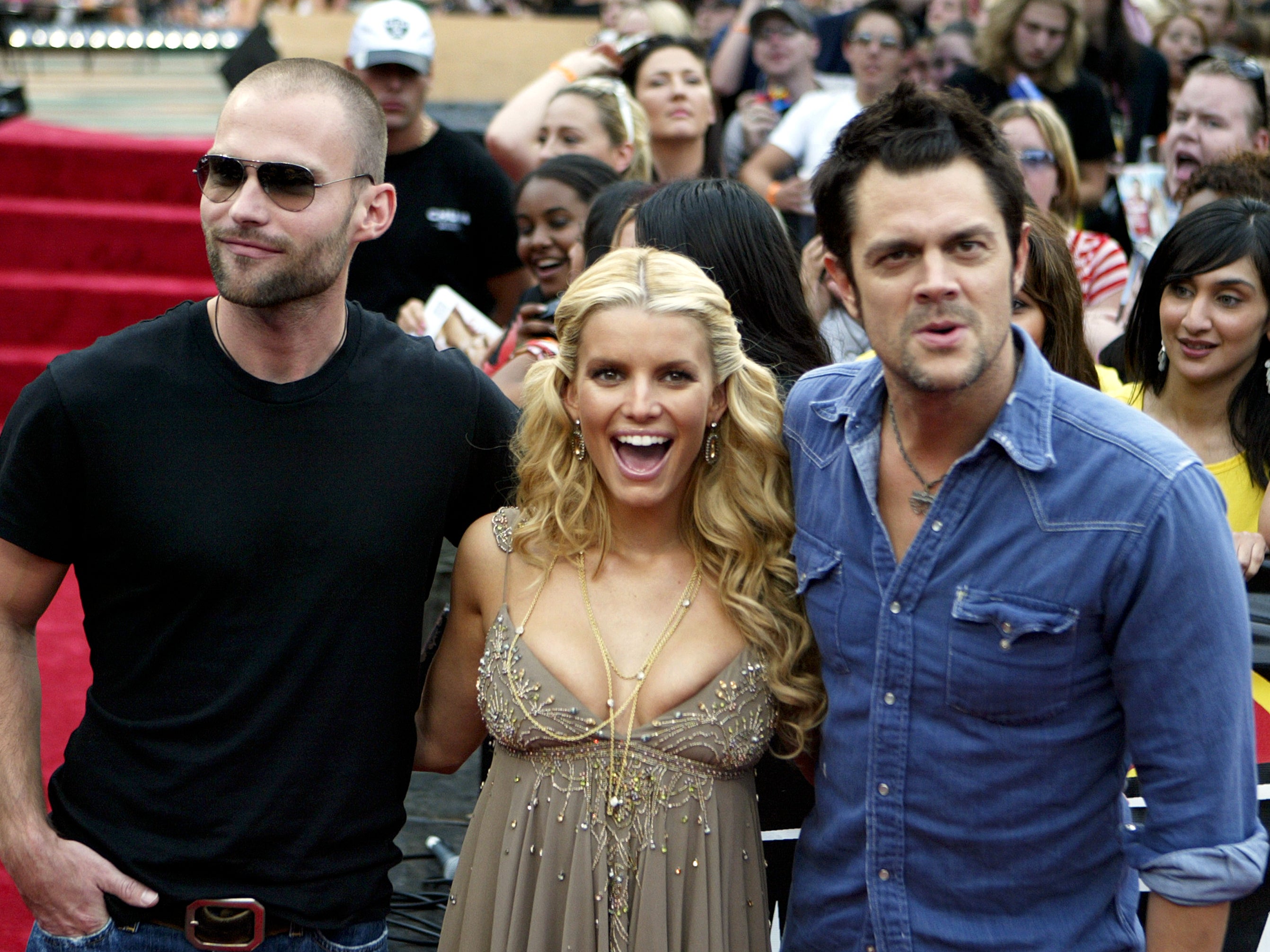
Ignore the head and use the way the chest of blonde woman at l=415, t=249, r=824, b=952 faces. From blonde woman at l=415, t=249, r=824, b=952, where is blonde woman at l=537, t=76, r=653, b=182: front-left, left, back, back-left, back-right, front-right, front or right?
back

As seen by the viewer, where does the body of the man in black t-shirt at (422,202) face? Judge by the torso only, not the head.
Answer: toward the camera

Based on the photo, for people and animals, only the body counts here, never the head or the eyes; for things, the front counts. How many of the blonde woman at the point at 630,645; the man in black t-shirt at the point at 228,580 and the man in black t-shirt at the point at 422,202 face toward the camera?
3

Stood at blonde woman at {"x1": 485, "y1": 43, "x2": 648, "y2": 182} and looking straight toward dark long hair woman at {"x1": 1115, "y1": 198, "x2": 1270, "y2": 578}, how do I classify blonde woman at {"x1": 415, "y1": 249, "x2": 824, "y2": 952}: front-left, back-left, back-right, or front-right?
front-right

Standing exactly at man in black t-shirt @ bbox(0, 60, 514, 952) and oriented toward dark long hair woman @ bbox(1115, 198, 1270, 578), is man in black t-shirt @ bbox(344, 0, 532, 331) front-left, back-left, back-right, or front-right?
front-left

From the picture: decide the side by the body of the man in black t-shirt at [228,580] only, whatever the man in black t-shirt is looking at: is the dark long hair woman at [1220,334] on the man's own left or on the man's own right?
on the man's own left

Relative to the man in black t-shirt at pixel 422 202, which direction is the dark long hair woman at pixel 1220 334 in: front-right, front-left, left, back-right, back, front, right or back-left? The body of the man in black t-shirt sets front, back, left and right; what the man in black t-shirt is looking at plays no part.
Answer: front-left

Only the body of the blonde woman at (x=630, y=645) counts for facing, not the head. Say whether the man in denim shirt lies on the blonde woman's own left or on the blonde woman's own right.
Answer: on the blonde woman's own left

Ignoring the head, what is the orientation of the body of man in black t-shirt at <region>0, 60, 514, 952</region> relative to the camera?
toward the camera

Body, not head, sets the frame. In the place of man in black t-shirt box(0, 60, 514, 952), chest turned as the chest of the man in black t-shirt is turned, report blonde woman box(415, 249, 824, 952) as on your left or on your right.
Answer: on your left

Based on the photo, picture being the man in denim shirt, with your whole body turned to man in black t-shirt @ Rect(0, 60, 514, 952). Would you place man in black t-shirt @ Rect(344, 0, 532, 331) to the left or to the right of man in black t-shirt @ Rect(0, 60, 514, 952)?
right

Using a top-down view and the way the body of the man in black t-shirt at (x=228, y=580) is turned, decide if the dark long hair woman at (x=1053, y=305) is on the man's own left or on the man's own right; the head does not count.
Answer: on the man's own left

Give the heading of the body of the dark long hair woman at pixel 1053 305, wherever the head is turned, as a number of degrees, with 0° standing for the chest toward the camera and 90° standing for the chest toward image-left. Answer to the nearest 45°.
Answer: approximately 45°
